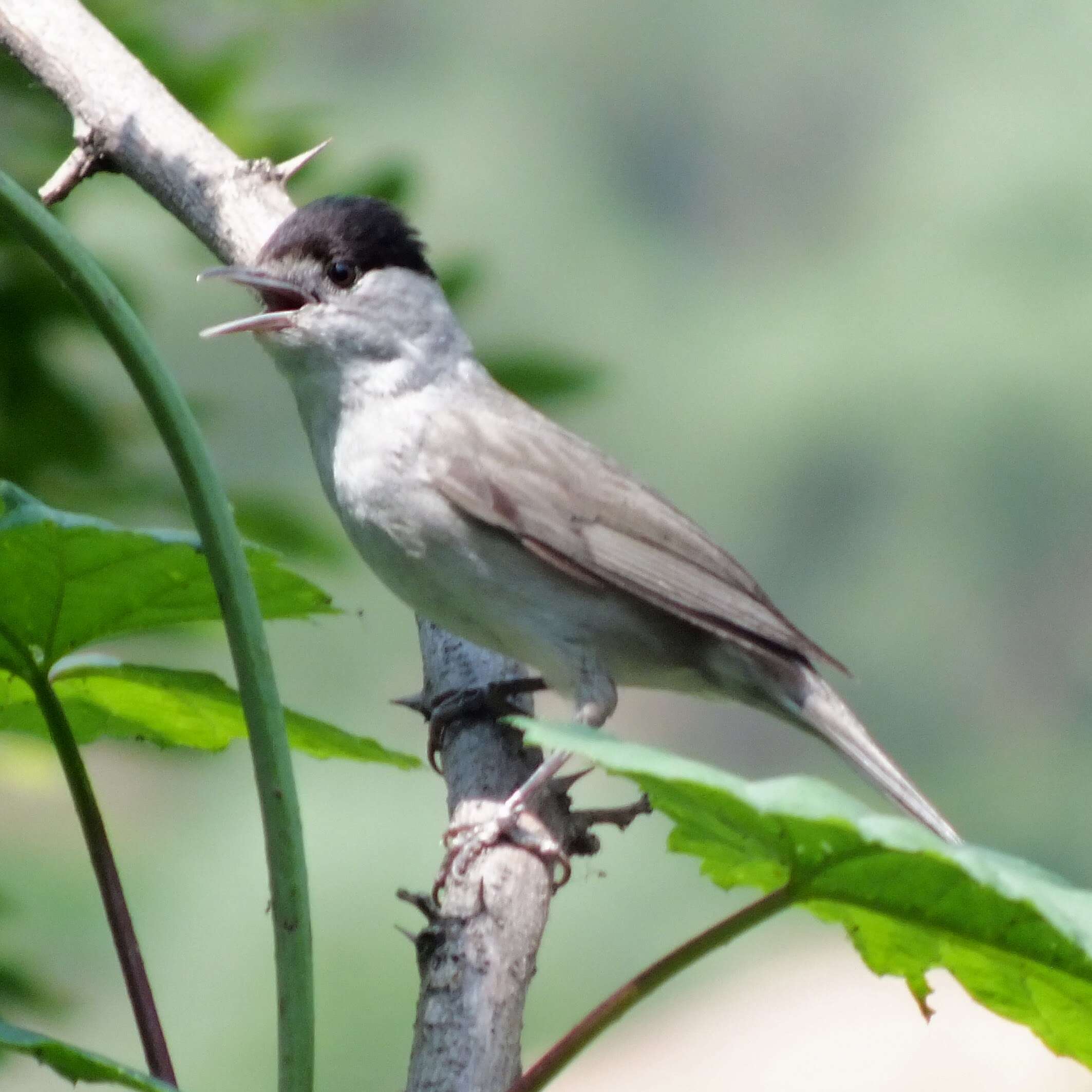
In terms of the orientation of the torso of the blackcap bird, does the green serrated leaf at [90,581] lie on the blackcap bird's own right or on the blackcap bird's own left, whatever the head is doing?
on the blackcap bird's own left

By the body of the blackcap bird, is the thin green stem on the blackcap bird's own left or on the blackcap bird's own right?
on the blackcap bird's own left

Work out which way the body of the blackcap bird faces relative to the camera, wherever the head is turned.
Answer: to the viewer's left

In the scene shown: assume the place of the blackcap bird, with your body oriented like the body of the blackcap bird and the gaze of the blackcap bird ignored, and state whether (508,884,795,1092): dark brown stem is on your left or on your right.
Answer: on your left

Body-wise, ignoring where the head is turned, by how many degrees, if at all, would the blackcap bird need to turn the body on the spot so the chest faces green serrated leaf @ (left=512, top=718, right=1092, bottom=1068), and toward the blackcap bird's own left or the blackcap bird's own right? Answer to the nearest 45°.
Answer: approximately 90° to the blackcap bird's own left
